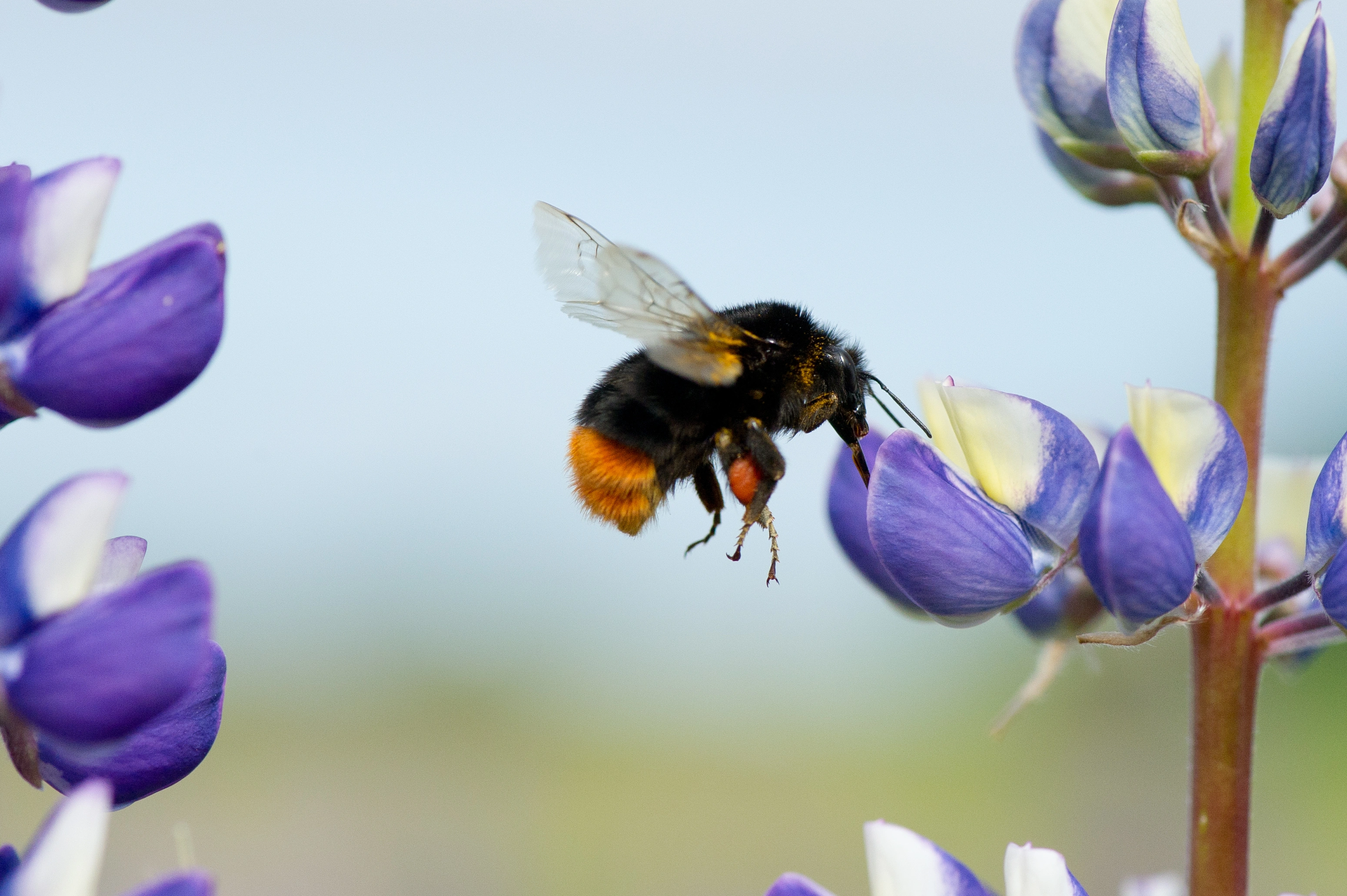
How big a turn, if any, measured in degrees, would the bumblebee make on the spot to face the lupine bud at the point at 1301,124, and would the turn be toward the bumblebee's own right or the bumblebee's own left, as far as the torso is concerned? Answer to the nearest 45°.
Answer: approximately 45° to the bumblebee's own right

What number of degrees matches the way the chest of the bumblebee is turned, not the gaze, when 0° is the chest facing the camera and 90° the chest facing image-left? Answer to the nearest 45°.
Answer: approximately 270°
